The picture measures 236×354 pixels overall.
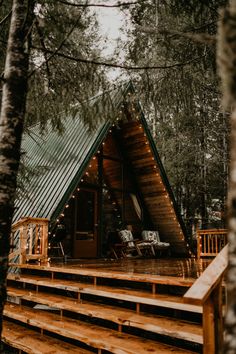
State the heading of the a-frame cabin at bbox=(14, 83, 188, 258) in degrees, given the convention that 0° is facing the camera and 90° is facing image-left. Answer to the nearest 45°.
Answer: approximately 315°

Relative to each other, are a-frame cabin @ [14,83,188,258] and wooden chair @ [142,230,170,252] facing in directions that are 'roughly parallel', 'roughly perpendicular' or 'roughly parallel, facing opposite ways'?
roughly parallel

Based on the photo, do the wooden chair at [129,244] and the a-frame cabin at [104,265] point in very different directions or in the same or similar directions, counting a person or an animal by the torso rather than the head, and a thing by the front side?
same or similar directions

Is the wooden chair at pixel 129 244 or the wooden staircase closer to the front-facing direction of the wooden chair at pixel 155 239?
the wooden staircase

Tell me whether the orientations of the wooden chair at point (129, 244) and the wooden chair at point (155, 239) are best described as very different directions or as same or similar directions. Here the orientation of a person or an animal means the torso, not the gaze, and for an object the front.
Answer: same or similar directions

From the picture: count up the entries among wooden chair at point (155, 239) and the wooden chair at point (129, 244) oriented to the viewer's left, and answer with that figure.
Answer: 0

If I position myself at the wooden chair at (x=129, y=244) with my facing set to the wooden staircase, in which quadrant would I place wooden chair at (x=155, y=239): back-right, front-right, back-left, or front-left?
back-left

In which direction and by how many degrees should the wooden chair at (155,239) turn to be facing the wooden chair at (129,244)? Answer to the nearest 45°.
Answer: approximately 90° to its right

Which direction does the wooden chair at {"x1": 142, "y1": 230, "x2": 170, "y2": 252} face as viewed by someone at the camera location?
facing the viewer and to the right of the viewer
